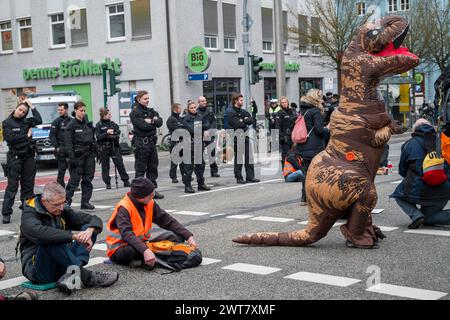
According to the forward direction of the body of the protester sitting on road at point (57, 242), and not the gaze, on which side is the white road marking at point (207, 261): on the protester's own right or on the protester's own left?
on the protester's own left

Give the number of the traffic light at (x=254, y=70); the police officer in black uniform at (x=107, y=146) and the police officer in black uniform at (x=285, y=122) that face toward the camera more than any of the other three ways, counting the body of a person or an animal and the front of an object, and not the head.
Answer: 2

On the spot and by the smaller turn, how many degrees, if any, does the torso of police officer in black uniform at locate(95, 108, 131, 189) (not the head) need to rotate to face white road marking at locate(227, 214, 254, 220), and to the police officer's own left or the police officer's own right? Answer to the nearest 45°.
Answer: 0° — they already face it

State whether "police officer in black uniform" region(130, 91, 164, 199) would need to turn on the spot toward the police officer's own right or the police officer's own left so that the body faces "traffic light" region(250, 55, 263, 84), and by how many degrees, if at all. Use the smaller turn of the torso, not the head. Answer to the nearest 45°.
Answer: approximately 135° to the police officer's own left

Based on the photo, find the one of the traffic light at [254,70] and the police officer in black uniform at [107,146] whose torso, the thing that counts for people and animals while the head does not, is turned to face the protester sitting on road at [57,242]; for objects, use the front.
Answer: the police officer in black uniform

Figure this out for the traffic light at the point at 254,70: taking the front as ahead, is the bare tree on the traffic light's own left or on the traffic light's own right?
on the traffic light's own left

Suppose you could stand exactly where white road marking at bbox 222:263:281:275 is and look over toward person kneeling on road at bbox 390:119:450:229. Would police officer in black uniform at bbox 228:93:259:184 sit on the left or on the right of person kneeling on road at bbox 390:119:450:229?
left

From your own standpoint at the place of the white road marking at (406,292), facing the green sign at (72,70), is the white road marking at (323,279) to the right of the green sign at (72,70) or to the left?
left

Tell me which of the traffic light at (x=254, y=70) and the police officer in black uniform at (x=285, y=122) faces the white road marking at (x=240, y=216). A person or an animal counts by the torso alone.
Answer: the police officer in black uniform
